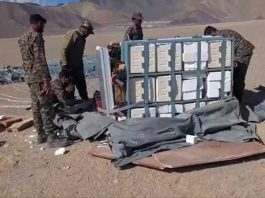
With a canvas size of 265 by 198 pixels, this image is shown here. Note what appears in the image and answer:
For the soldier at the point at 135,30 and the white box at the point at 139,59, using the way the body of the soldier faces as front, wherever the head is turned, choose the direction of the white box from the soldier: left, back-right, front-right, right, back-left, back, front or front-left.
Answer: front-right

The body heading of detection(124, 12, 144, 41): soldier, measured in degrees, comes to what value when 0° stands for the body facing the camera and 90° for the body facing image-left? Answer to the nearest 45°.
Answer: approximately 315°

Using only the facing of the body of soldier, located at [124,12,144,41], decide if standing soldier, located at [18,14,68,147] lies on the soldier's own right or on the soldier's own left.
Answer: on the soldier's own right
